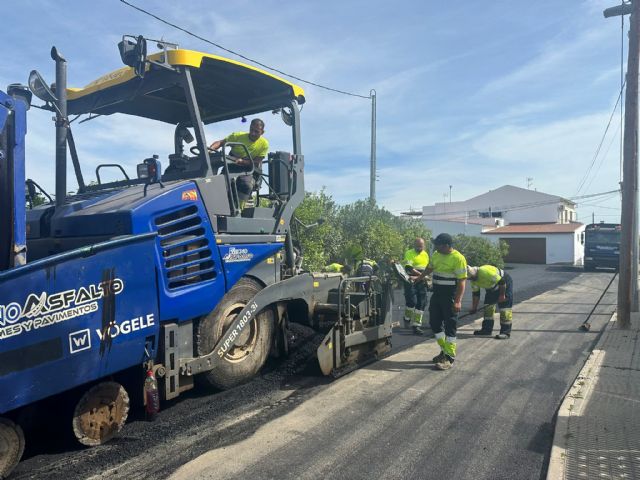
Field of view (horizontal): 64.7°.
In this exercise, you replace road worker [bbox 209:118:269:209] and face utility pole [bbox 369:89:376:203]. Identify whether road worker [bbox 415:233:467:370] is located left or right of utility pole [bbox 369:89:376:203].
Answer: right

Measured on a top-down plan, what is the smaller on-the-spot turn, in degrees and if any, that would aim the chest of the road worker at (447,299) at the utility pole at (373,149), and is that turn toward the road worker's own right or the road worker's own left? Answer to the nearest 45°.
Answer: approximately 135° to the road worker's own right

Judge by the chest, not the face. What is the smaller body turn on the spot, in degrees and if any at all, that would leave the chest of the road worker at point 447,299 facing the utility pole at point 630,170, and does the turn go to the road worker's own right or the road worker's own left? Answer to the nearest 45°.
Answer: approximately 180°

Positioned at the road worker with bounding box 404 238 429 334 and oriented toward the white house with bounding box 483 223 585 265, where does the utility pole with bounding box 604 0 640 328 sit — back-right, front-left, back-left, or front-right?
front-right

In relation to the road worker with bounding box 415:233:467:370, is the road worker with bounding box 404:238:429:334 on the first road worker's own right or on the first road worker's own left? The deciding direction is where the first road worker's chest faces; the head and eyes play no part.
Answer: on the first road worker's own right

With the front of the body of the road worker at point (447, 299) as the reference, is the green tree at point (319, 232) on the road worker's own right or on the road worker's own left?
on the road worker's own right

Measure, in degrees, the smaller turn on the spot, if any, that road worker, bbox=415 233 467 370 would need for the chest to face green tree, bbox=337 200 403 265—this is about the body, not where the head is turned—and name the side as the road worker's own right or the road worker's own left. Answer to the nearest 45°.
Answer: approximately 135° to the road worker's own right

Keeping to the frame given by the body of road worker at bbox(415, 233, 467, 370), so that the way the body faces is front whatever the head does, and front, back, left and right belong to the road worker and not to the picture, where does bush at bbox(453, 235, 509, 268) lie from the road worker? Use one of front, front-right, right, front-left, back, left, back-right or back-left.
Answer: back-right

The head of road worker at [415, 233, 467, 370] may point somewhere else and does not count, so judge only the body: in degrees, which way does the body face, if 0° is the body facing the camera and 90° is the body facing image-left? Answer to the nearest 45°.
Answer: approximately 45°

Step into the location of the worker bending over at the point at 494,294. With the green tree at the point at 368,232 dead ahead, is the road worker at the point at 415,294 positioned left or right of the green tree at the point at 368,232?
left

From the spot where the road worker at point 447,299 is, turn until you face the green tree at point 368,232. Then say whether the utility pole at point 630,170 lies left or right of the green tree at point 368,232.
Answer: right

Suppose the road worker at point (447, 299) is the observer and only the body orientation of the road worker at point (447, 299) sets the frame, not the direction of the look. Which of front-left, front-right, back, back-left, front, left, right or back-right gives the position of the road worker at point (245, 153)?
front

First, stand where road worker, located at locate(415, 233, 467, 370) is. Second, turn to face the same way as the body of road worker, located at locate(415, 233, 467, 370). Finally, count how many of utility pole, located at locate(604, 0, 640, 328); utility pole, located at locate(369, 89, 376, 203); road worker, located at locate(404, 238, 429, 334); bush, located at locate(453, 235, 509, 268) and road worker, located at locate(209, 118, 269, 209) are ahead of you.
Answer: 1
